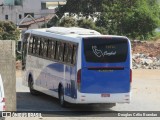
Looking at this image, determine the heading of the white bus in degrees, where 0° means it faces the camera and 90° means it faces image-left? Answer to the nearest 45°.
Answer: approximately 135°
